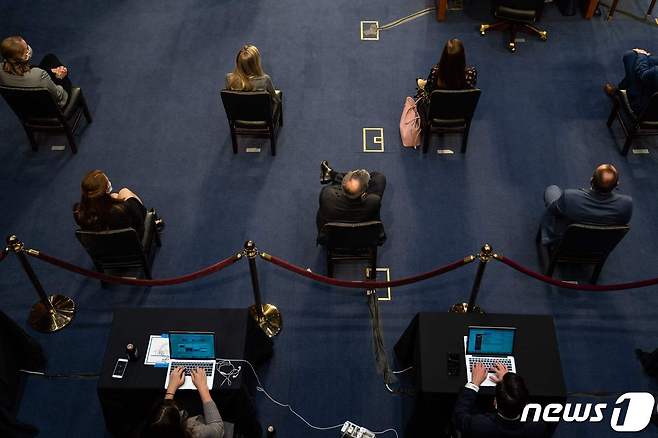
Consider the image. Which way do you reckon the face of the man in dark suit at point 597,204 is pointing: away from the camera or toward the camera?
away from the camera

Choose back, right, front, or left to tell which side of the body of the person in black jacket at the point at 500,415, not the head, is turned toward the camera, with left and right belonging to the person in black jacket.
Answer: back

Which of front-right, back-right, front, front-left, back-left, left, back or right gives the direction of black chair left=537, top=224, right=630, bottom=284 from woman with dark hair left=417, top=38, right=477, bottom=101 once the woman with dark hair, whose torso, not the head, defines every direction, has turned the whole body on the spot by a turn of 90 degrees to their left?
back-left

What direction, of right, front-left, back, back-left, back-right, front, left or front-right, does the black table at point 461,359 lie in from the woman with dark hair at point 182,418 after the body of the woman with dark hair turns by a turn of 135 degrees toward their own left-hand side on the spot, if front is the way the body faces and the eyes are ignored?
back-left

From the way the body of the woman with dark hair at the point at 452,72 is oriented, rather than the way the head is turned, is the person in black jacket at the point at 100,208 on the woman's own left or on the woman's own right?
on the woman's own left

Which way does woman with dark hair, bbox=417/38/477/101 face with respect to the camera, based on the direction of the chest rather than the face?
away from the camera

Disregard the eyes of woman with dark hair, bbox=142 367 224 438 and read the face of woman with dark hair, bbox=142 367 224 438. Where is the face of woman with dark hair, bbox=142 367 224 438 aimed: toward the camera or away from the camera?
away from the camera

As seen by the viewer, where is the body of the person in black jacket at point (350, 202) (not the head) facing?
away from the camera

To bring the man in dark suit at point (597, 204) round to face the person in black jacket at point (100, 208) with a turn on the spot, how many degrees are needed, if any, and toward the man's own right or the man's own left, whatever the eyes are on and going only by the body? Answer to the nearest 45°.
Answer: approximately 135° to the man's own left

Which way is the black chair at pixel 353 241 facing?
away from the camera

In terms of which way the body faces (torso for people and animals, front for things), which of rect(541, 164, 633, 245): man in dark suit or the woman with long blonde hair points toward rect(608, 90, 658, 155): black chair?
the man in dark suit

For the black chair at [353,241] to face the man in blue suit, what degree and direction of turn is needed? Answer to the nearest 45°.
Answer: approximately 45° to its right

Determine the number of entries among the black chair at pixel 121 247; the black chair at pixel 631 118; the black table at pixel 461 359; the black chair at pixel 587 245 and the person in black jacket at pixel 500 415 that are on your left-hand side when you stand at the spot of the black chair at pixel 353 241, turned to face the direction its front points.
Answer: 1
